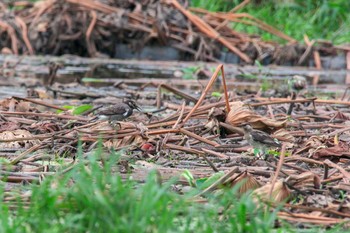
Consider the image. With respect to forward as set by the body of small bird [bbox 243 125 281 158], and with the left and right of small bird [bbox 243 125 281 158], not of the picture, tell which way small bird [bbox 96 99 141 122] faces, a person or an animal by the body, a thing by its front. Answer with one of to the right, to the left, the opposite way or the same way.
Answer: the opposite way

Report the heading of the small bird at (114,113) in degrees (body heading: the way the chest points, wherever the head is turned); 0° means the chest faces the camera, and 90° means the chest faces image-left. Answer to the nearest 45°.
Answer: approximately 270°

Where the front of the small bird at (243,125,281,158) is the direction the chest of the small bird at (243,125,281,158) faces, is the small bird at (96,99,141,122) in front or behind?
in front

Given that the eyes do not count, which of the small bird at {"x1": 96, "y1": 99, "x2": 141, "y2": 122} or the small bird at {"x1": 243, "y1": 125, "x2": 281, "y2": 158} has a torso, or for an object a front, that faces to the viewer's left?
the small bird at {"x1": 243, "y1": 125, "x2": 281, "y2": 158}

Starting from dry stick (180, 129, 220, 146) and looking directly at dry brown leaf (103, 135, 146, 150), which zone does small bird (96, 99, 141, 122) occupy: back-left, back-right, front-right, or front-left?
front-right

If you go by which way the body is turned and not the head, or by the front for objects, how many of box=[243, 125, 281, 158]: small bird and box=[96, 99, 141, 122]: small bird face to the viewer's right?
1

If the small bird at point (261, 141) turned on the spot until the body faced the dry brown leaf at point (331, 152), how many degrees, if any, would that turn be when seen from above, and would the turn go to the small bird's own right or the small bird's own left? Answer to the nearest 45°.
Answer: approximately 180°

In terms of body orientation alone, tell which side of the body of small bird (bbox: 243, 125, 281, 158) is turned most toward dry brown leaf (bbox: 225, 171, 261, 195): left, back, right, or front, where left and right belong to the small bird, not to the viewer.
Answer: left

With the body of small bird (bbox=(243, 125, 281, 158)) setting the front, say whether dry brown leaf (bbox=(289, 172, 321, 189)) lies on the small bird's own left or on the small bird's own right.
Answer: on the small bird's own left

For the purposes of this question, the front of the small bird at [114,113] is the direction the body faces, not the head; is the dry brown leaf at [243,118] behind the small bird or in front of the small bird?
in front

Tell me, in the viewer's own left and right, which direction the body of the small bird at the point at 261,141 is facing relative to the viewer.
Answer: facing to the left of the viewer

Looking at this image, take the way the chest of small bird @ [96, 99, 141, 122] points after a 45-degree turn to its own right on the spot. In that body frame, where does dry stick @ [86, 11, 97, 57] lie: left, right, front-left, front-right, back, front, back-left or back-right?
back-left

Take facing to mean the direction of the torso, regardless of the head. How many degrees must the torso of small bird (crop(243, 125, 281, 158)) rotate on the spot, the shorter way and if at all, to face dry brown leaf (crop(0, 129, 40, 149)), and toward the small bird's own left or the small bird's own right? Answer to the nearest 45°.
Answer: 0° — it already faces it
